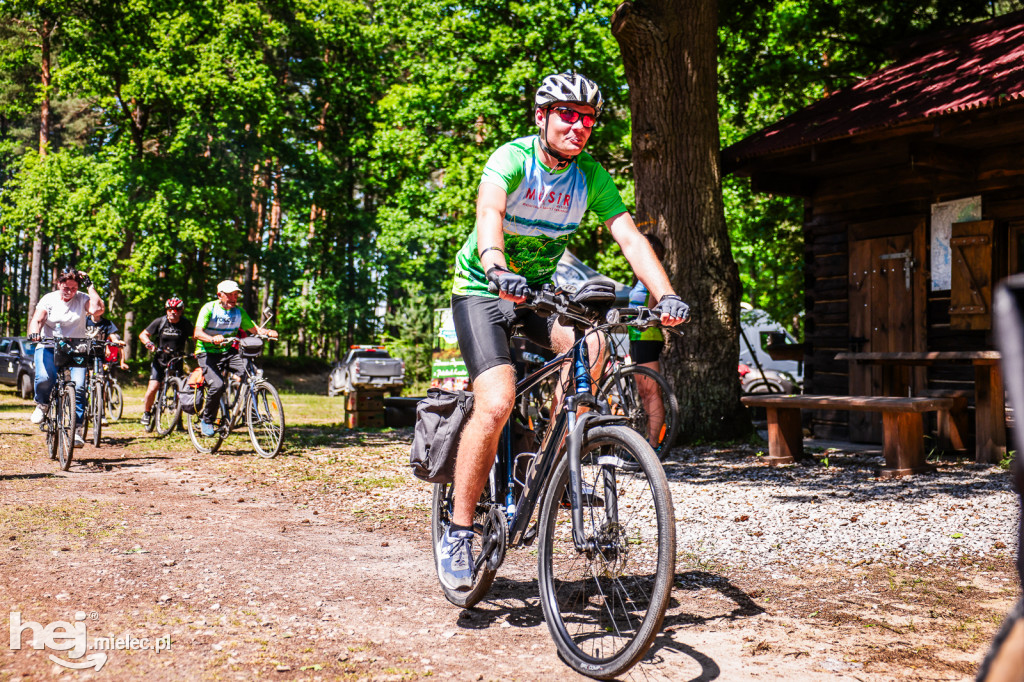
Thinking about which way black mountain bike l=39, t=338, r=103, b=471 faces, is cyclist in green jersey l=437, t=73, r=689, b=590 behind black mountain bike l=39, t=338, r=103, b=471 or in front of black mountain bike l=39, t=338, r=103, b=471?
in front

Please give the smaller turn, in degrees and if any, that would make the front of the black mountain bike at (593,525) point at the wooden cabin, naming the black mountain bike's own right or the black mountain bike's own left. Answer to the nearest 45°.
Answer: approximately 90° to the black mountain bike's own left

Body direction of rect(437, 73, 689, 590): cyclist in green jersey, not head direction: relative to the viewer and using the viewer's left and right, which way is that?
facing the viewer and to the right of the viewer

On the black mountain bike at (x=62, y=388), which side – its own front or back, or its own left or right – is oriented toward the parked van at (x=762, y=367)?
left

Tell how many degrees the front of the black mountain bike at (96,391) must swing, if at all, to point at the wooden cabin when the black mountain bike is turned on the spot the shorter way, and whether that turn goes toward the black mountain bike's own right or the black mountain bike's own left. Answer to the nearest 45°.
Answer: approximately 90° to the black mountain bike's own left

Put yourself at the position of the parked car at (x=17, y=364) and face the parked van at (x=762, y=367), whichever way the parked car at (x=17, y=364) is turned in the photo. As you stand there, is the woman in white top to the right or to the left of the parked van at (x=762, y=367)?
right

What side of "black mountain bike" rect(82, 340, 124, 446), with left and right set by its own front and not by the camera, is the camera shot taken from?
front

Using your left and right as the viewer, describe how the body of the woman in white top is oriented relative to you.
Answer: facing the viewer

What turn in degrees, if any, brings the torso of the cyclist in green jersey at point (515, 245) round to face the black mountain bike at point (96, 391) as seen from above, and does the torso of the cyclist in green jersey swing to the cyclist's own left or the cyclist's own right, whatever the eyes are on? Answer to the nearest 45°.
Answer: approximately 180°

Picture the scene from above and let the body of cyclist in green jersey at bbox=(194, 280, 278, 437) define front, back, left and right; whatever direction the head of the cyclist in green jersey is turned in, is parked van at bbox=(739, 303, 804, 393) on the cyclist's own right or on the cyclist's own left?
on the cyclist's own left

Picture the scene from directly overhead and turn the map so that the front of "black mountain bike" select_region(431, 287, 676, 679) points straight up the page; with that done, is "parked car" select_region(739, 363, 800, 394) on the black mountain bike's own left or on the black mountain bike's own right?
on the black mountain bike's own left

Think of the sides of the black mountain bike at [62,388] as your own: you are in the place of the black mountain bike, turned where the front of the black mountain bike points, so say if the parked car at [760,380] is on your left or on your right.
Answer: on your left

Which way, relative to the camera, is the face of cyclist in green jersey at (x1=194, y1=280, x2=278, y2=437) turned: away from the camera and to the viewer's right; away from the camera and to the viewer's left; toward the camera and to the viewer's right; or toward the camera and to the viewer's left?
toward the camera and to the viewer's right

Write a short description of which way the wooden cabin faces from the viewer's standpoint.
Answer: facing the viewer and to the left of the viewer
